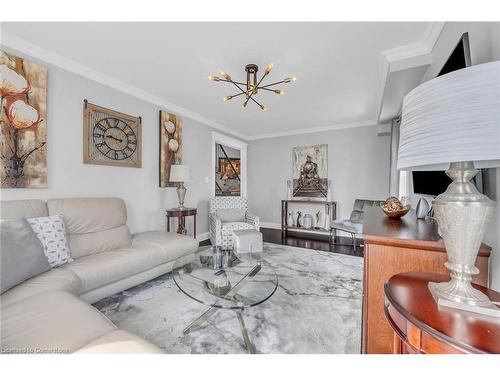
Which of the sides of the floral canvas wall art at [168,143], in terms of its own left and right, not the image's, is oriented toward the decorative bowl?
front

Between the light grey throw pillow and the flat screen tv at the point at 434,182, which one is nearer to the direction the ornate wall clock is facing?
the flat screen tv

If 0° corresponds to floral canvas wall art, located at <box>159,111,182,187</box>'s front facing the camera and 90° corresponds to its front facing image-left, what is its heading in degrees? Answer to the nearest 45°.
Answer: approximately 315°

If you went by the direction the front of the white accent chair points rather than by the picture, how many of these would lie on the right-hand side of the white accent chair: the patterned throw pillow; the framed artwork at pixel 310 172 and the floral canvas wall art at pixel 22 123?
2

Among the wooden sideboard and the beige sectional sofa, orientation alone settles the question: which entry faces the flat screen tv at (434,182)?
the beige sectional sofa

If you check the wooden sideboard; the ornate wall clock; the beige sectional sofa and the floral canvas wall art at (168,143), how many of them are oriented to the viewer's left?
1

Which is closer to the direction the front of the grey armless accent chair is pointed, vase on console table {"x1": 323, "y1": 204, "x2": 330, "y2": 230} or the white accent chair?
the white accent chair

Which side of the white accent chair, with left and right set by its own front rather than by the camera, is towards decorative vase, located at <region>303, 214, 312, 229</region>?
left

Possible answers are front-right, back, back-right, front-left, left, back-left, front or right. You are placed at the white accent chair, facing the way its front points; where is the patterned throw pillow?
right

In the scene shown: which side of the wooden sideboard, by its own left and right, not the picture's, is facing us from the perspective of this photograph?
left

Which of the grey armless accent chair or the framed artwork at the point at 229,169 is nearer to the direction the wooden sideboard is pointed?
the framed artwork

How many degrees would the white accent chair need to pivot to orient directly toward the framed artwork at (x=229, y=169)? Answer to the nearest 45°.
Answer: approximately 135° to its left

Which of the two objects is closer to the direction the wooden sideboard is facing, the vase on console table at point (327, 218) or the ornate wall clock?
the ornate wall clock

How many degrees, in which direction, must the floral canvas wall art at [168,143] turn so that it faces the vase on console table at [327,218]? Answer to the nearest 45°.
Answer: approximately 45° to its left
